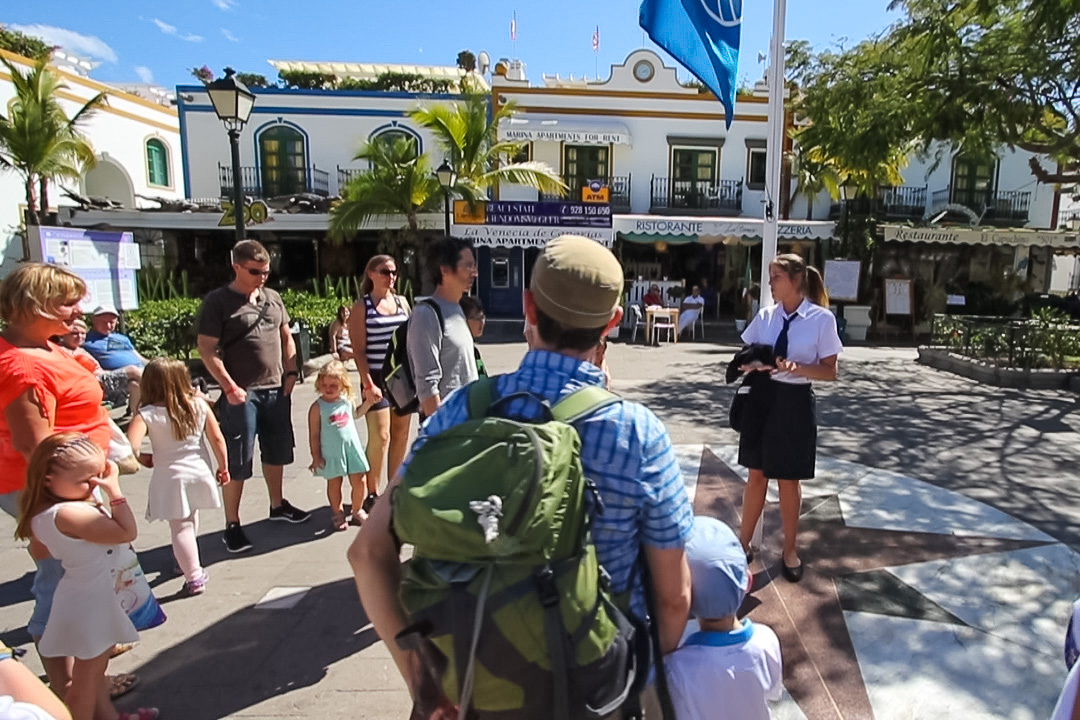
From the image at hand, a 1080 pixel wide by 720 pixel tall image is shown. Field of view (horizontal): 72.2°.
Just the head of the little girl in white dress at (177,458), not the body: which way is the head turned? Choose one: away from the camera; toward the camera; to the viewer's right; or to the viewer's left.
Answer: away from the camera

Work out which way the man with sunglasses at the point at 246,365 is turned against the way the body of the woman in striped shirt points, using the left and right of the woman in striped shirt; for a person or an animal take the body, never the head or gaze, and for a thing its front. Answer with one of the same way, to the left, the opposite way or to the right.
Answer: the same way

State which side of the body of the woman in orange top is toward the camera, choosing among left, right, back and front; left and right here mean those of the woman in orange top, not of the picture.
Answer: right

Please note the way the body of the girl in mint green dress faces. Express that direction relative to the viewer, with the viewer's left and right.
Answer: facing the viewer

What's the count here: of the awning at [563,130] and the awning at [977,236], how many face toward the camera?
2

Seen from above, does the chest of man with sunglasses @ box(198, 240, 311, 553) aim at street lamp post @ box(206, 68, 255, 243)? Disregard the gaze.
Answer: no

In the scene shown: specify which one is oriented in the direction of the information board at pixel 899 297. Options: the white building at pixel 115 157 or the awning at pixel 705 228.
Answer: the white building

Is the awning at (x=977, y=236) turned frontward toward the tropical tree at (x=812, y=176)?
no

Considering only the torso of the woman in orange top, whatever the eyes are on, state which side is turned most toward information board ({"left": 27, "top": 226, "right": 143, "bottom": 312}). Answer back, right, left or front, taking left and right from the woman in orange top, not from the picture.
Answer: left

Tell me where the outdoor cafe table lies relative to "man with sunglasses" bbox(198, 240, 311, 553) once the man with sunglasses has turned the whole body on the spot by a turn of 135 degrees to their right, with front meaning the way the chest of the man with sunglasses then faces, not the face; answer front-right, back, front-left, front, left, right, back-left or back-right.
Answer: back-right

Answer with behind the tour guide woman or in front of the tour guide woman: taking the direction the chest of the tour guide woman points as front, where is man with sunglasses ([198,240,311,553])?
in front

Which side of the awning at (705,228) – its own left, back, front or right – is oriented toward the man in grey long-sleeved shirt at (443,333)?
front

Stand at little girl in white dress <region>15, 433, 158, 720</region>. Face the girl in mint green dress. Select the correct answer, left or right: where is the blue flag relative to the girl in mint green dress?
right

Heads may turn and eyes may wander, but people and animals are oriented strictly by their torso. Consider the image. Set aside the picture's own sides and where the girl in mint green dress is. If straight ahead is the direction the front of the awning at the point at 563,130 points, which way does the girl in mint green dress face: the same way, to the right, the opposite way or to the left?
the same way

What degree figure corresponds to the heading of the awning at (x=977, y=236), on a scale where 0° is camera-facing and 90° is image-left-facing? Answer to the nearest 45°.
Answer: approximately 0°

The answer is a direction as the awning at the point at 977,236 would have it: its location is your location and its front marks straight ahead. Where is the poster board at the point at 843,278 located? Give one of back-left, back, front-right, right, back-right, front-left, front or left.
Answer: front-right

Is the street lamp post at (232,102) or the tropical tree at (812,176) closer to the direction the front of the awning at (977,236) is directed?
the street lamp post

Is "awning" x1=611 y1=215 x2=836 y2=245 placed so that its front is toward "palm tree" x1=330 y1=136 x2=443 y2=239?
no

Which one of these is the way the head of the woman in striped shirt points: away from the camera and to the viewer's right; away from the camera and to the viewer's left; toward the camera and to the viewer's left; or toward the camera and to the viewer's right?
toward the camera and to the viewer's right

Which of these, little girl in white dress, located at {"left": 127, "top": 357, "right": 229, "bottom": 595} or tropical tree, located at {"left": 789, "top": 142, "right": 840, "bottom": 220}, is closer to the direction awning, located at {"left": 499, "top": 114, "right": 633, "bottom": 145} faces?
the little girl in white dress

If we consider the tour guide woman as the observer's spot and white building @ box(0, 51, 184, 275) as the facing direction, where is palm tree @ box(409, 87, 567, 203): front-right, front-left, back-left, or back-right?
front-right

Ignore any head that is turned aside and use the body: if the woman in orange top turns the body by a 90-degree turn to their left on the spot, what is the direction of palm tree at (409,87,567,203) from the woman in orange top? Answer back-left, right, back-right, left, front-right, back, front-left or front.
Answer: front-right

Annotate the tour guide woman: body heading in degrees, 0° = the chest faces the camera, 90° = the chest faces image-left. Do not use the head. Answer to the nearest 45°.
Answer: approximately 45°
